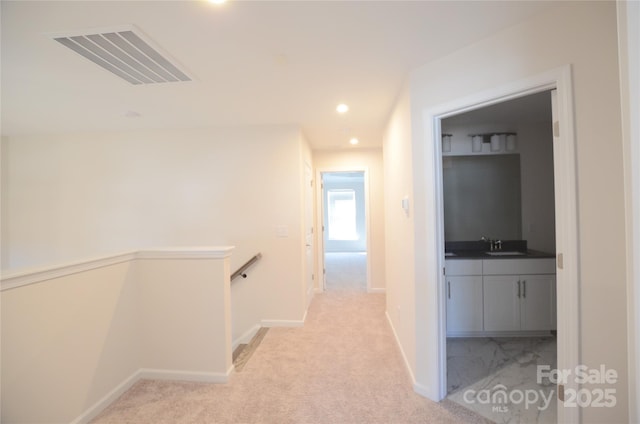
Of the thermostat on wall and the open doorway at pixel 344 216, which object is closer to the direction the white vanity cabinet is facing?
the thermostat on wall

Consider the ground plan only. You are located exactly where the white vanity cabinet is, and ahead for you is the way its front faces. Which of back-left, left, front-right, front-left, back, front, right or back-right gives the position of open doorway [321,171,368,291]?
back-right

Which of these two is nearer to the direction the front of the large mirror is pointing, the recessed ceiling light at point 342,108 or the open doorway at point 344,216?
the recessed ceiling light

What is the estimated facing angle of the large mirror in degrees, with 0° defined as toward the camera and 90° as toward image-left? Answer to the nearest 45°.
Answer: approximately 0°

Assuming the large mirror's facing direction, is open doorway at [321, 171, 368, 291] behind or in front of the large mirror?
behind

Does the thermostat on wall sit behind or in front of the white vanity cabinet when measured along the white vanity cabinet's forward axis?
in front
